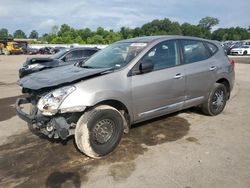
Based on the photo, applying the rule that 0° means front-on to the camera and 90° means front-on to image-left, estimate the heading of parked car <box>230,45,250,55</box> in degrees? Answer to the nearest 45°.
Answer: approximately 45°

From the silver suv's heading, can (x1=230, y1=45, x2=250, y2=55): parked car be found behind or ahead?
behind

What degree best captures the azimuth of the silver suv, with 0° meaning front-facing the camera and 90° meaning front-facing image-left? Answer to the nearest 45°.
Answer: approximately 45°

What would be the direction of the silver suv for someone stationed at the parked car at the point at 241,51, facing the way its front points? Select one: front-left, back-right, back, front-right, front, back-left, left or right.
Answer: front-left

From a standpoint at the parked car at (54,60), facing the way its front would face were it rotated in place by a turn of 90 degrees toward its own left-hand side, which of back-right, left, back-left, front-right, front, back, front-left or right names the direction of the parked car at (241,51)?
left

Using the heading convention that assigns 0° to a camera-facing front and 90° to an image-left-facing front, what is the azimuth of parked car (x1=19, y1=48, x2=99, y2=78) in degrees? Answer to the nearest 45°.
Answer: approximately 45°
